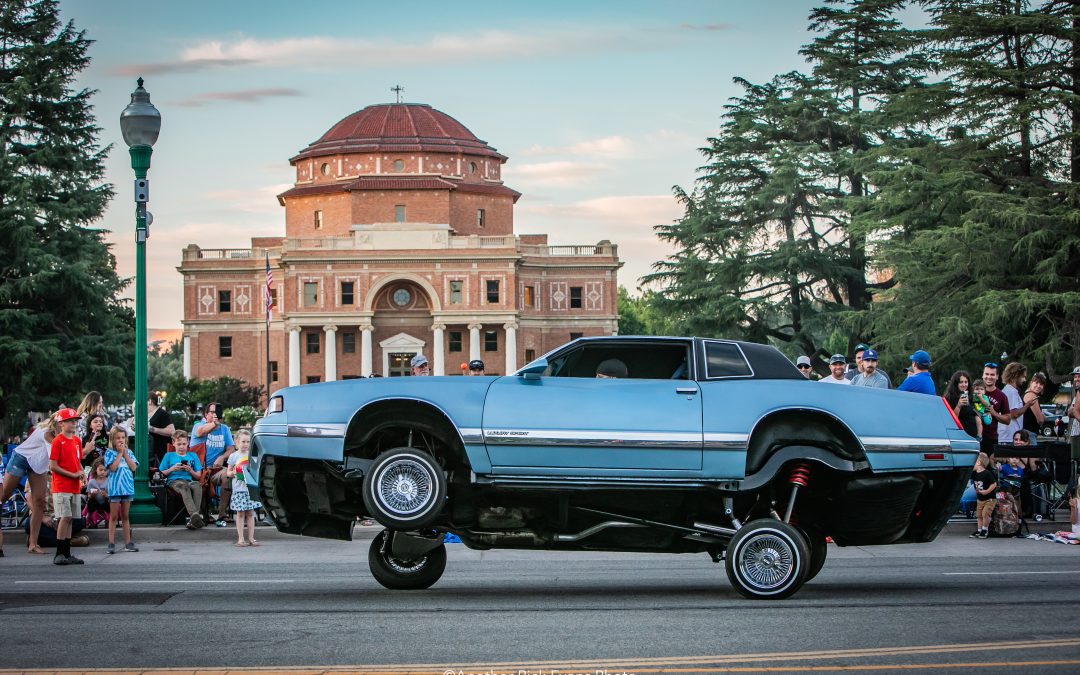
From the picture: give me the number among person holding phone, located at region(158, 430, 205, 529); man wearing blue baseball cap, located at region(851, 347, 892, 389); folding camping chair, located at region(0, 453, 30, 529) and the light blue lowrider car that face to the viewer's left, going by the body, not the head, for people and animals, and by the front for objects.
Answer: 1

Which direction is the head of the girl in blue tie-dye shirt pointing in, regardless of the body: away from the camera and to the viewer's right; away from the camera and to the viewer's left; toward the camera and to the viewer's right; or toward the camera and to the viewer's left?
toward the camera and to the viewer's right

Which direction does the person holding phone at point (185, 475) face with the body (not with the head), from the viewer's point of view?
toward the camera

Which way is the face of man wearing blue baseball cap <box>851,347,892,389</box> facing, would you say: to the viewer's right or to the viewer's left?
to the viewer's left

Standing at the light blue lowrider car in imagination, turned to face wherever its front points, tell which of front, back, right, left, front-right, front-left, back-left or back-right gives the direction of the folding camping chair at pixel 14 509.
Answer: front-right

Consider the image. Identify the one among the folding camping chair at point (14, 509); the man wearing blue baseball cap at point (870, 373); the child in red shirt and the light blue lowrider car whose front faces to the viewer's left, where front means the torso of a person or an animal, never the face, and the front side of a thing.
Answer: the light blue lowrider car

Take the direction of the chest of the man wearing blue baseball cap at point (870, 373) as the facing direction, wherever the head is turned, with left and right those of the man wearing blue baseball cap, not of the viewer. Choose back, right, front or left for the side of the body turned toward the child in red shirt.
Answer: right

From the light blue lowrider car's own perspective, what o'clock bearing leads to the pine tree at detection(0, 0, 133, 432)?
The pine tree is roughly at 2 o'clock from the light blue lowrider car.

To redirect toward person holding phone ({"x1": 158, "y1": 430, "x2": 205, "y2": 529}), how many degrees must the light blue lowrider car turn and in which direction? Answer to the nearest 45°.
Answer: approximately 45° to its right

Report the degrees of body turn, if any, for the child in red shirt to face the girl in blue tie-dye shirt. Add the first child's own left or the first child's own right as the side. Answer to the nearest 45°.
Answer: approximately 90° to the first child's own left

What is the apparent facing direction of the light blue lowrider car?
to the viewer's left

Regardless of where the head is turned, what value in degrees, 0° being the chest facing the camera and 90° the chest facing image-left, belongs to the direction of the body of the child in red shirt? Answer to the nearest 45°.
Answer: approximately 315°
